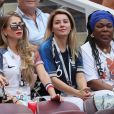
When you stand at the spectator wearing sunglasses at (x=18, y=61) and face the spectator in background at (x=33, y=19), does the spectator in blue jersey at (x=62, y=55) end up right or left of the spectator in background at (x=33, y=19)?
right

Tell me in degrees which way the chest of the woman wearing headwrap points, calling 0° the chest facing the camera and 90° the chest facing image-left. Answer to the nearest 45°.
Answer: approximately 315°

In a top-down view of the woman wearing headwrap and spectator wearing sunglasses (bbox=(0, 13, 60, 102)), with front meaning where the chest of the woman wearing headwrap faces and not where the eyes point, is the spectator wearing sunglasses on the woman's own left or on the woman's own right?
on the woman's own right

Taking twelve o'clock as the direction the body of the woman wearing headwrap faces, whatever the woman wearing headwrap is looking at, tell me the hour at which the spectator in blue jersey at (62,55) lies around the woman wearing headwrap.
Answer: The spectator in blue jersey is roughly at 4 o'clock from the woman wearing headwrap.
